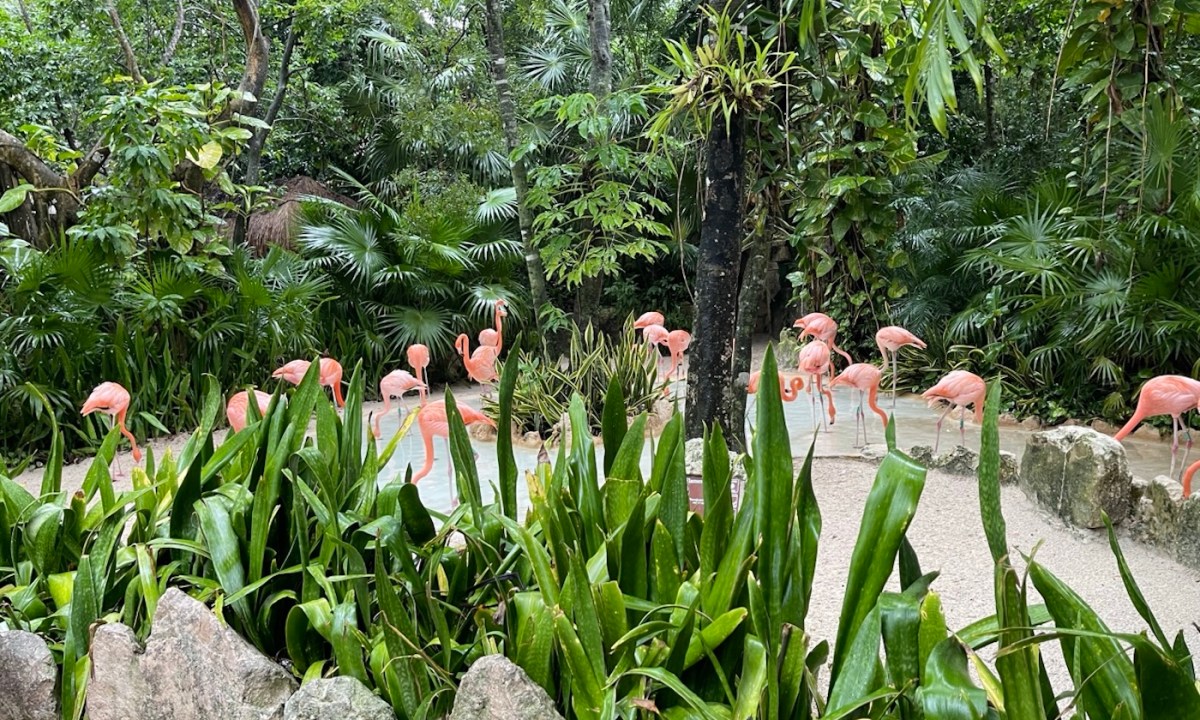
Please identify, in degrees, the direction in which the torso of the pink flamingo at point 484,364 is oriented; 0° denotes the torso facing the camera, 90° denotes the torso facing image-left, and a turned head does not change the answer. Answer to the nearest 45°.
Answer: approximately 90°

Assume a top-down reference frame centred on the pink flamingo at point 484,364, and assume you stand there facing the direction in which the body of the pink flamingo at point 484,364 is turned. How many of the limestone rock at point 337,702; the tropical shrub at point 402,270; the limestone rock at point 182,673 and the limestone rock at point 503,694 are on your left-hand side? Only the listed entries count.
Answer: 3

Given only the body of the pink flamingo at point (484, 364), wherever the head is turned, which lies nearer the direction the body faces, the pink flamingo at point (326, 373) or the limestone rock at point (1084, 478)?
the pink flamingo

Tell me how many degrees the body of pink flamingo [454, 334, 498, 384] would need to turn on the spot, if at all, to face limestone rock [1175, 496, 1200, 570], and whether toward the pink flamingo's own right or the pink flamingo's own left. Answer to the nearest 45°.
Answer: approximately 135° to the pink flamingo's own left
